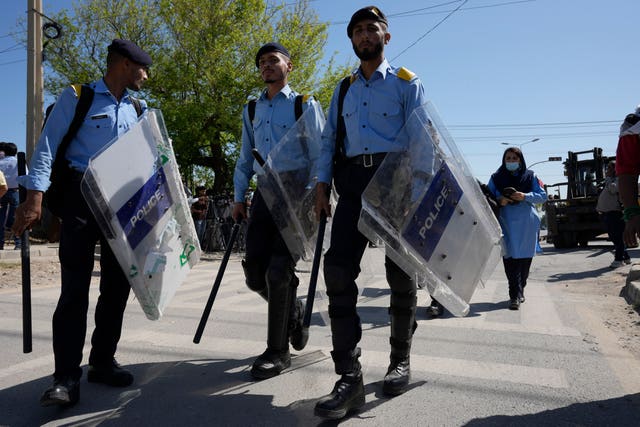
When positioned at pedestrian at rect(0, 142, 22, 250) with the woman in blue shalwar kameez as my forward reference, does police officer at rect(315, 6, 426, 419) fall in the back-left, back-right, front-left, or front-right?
front-right

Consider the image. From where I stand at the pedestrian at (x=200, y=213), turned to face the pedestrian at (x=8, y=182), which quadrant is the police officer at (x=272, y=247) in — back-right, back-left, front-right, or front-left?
front-left

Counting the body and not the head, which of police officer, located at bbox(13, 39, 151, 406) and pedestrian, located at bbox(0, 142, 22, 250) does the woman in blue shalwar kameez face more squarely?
the police officer

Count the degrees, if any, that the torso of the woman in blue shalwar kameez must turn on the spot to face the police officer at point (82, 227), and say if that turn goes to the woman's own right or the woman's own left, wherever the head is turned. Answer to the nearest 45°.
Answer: approximately 45° to the woman's own right

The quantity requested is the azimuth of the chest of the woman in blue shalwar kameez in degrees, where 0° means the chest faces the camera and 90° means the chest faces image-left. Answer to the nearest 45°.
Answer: approximately 0°

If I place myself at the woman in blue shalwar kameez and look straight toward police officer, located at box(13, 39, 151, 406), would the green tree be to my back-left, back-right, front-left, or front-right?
back-right

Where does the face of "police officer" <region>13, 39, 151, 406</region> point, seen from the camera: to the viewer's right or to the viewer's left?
to the viewer's right

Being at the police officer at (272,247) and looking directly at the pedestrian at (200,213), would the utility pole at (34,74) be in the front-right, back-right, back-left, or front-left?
front-left

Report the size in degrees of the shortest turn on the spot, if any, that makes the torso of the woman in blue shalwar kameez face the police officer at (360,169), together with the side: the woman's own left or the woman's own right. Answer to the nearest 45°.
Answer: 0° — they already face them

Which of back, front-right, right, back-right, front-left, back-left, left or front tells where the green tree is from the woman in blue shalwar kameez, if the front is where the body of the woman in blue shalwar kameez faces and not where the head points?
back-right

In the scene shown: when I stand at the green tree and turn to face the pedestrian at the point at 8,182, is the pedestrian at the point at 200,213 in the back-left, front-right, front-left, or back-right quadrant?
front-left

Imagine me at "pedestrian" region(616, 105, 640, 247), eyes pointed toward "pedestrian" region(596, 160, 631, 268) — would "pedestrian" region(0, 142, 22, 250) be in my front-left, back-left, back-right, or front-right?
front-left

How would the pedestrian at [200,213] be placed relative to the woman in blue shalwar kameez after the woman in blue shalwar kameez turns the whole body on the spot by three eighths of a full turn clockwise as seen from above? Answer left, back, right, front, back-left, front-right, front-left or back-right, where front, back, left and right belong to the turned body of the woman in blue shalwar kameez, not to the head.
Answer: front

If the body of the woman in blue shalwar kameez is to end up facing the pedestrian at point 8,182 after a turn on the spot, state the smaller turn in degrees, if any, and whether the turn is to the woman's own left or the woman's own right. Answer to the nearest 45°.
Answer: approximately 90° to the woman's own right
